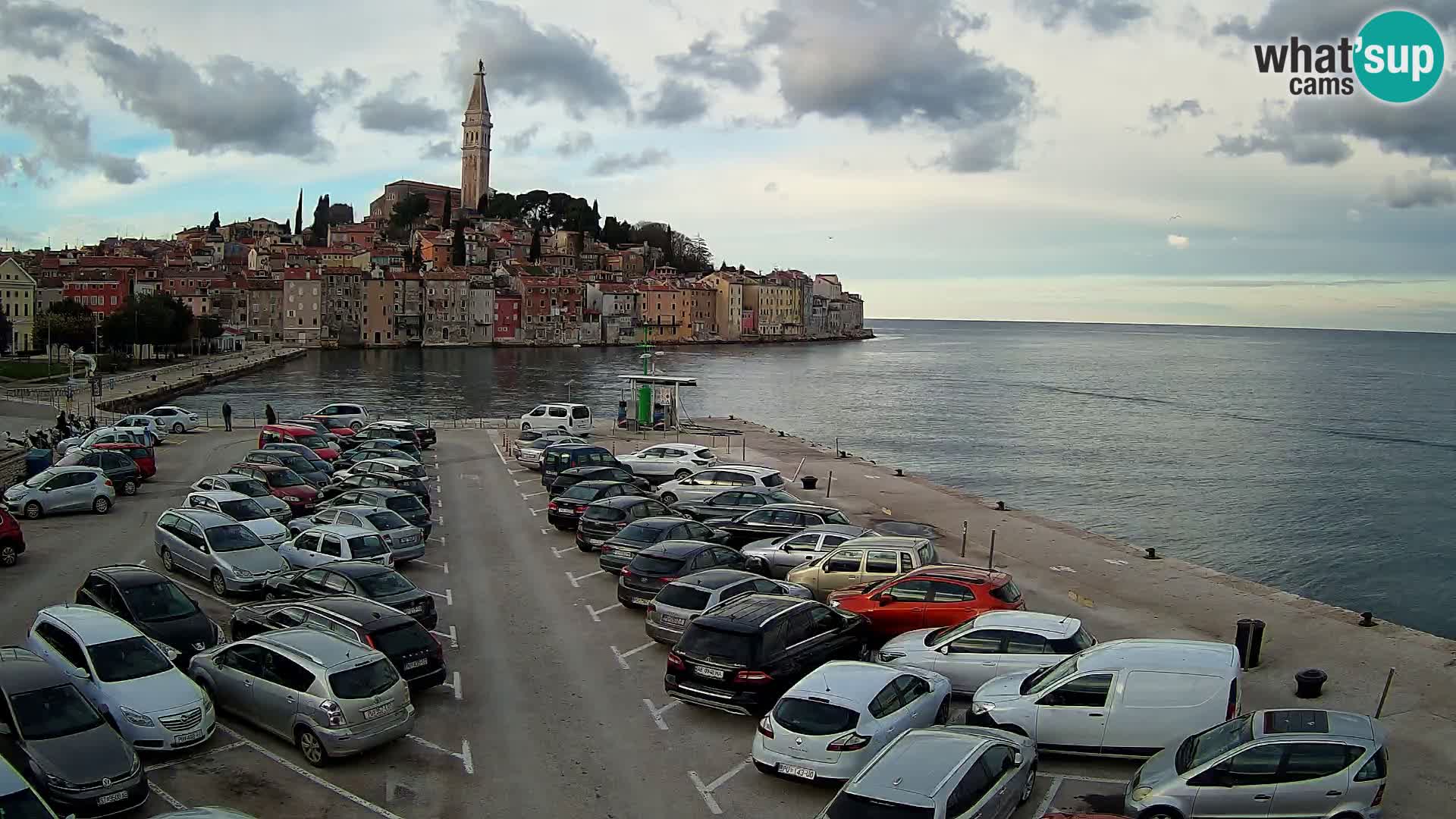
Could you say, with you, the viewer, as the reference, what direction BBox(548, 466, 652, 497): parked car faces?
facing away from the viewer and to the right of the viewer

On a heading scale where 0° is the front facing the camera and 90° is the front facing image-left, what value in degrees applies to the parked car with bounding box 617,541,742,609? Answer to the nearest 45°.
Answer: approximately 225°

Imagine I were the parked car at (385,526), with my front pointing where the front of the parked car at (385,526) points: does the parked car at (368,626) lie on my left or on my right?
on my left

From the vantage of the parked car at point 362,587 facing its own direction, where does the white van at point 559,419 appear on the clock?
The white van is roughly at 2 o'clock from the parked car.

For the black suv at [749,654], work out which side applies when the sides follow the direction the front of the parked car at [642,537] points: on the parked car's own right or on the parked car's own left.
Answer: on the parked car's own right

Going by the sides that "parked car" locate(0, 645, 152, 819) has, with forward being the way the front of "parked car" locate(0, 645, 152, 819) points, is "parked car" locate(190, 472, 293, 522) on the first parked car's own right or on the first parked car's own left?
on the first parked car's own left

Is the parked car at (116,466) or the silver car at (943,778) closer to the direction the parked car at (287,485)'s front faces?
the silver car

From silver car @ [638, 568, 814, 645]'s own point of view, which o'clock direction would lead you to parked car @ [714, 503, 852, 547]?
The parked car is roughly at 11 o'clock from the silver car.
